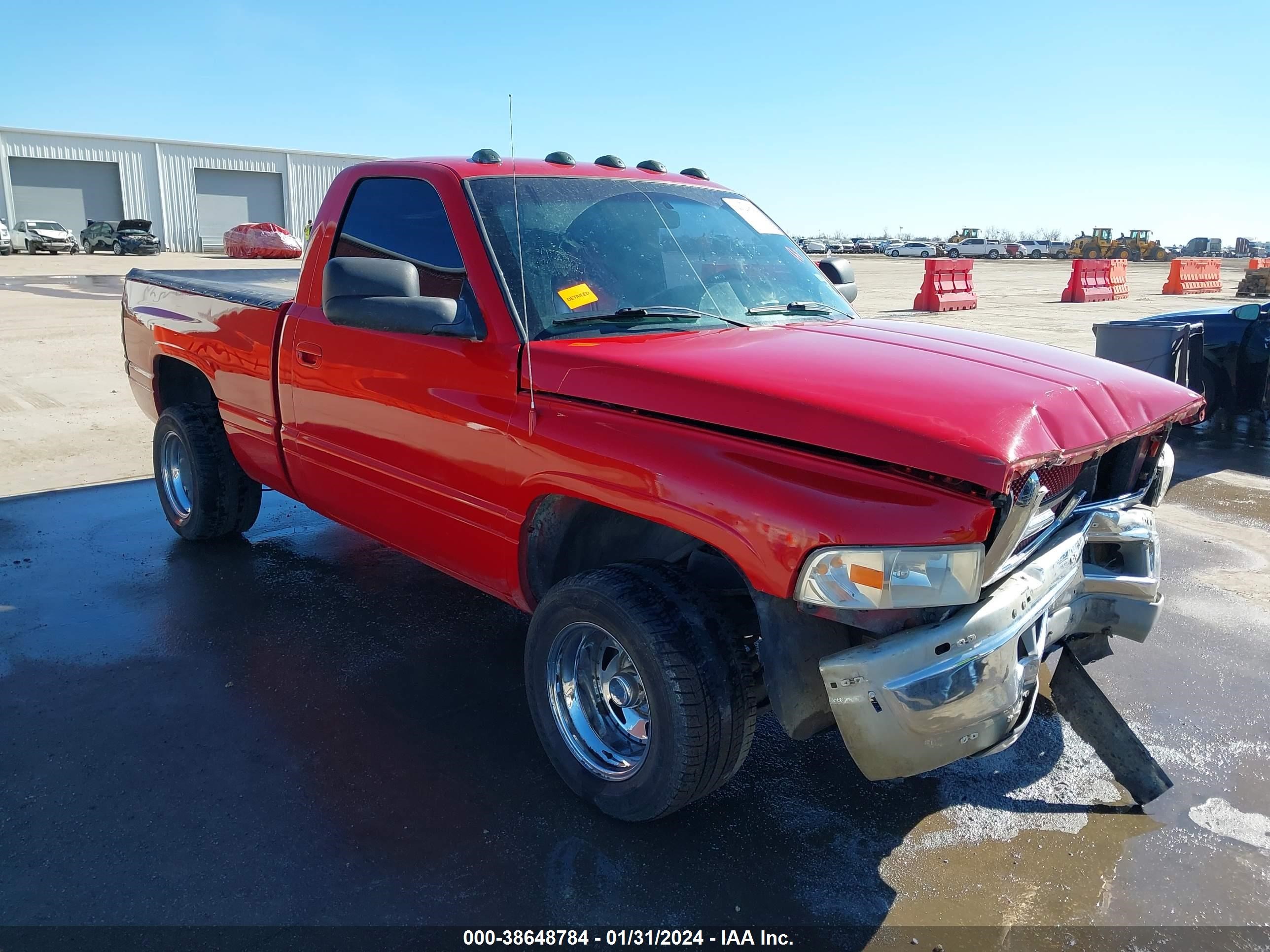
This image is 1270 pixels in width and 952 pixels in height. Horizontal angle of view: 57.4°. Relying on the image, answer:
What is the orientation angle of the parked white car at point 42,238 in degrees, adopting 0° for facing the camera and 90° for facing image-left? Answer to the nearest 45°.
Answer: approximately 315°

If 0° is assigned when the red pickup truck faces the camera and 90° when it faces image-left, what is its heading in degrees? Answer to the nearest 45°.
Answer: approximately 315°

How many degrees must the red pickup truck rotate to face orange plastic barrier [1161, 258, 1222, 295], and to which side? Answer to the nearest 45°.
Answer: approximately 90° to its left
